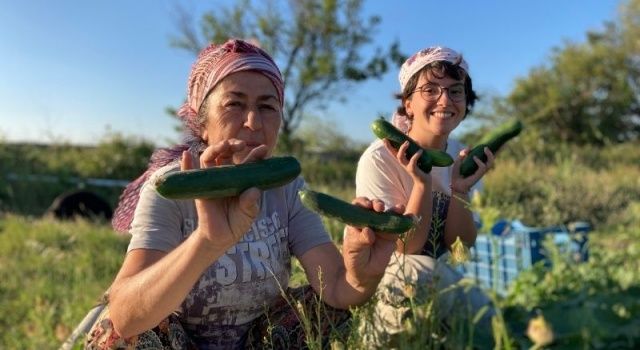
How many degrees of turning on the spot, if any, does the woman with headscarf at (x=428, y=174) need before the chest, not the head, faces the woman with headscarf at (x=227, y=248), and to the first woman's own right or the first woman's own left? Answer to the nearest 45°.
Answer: approximately 90° to the first woman's own right

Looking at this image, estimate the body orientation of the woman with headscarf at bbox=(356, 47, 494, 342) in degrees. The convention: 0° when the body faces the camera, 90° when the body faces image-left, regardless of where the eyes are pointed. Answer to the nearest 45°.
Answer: approximately 315°
